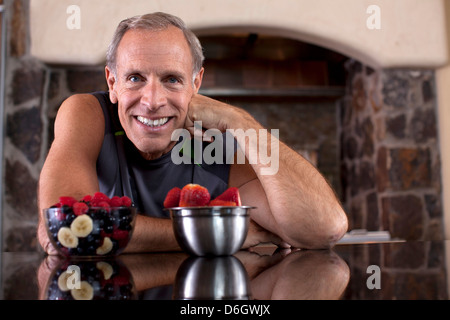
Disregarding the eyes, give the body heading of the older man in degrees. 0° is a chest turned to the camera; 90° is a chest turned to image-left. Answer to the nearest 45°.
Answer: approximately 0°
